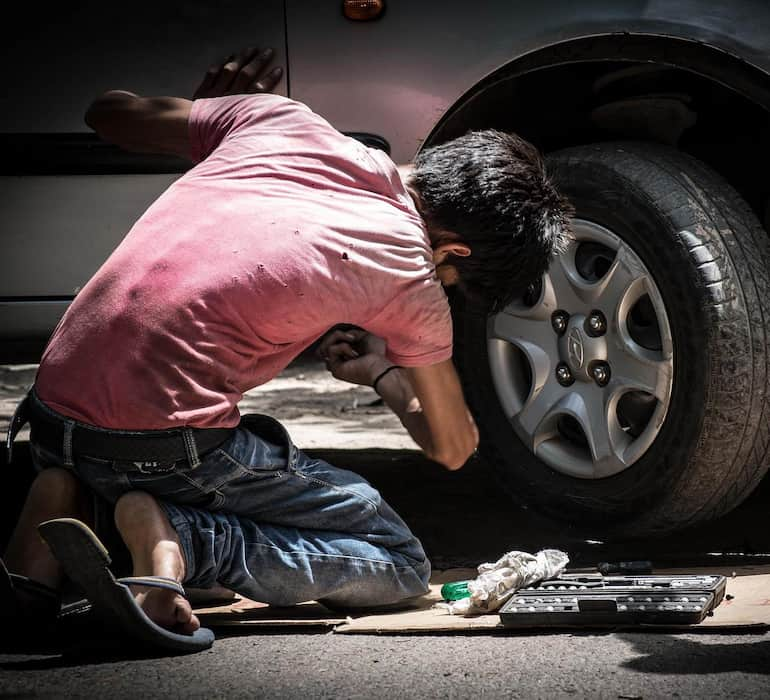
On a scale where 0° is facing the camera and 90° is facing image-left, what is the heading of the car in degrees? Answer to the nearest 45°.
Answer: approximately 270°
